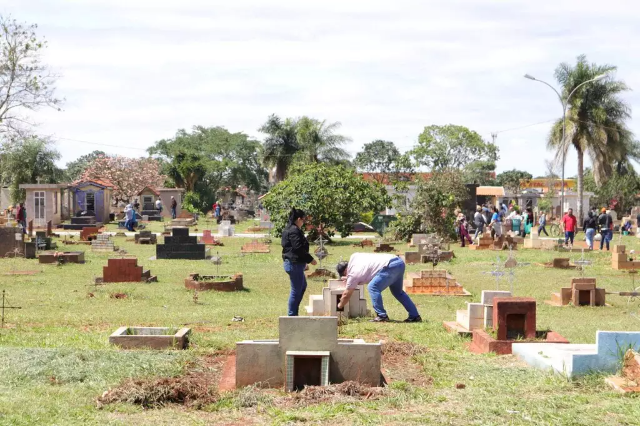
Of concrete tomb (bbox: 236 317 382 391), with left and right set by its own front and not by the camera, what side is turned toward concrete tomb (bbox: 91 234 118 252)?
back

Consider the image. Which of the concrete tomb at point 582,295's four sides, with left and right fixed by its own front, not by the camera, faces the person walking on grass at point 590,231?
back

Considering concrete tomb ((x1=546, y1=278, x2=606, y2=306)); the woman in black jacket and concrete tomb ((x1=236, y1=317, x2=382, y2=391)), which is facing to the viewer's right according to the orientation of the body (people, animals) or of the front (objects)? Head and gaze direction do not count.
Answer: the woman in black jacket

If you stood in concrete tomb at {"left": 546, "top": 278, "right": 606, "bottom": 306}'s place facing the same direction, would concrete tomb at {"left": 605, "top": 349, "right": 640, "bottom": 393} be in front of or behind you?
in front

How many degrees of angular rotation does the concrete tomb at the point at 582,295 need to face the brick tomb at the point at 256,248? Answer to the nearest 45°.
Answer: approximately 135° to its right

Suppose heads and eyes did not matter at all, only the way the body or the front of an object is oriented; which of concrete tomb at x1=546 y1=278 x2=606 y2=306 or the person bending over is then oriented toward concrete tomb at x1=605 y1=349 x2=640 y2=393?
concrete tomb at x1=546 y1=278 x2=606 y2=306

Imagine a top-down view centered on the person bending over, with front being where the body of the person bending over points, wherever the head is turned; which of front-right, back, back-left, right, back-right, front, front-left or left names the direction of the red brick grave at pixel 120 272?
front-right

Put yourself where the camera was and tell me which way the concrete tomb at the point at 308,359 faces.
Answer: facing the viewer

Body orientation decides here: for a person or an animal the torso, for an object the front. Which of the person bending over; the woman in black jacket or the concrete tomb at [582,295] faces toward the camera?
the concrete tomb

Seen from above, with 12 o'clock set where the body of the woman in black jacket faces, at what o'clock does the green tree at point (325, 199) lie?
The green tree is roughly at 9 o'clock from the woman in black jacket.

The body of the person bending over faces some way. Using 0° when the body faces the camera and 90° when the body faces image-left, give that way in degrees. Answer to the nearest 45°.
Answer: approximately 90°

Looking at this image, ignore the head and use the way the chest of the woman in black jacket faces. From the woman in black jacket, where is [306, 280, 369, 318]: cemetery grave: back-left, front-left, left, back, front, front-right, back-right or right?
front-left

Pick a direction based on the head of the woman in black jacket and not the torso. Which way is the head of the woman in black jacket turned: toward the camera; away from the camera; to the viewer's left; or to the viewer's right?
to the viewer's right

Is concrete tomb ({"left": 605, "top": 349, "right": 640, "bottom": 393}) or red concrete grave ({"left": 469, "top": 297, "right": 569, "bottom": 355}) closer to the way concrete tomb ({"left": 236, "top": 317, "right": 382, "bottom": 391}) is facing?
the concrete tomb

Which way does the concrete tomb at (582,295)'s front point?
toward the camera

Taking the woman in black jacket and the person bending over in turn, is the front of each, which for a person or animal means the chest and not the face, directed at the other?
yes

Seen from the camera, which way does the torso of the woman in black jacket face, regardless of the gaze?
to the viewer's right
